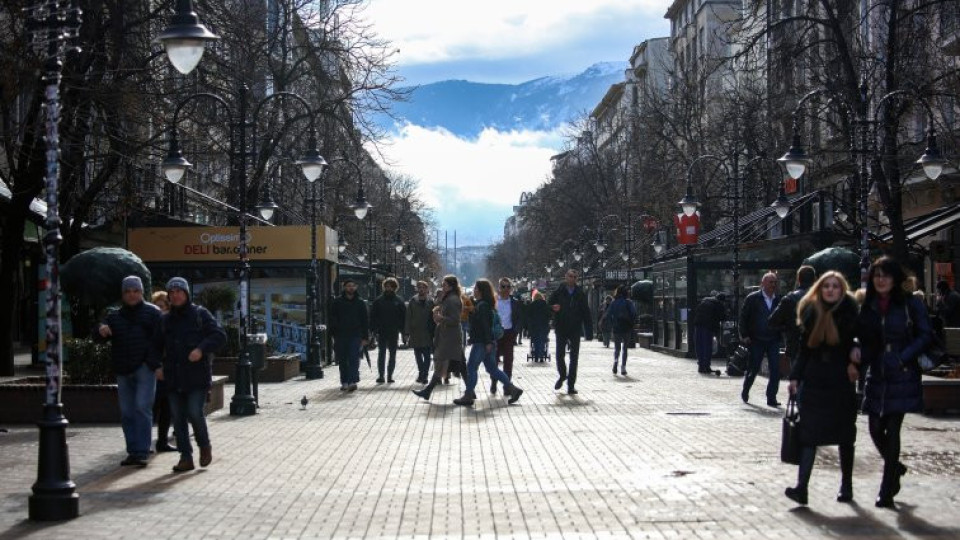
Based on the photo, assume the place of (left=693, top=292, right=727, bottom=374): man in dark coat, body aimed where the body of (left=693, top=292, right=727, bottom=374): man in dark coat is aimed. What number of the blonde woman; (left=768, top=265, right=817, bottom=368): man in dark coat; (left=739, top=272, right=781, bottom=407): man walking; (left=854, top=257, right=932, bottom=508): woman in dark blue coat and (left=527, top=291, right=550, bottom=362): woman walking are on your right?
4

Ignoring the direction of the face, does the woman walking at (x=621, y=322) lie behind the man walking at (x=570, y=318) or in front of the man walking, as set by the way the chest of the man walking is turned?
behind

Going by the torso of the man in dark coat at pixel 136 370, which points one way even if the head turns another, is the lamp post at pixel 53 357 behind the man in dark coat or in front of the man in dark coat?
in front

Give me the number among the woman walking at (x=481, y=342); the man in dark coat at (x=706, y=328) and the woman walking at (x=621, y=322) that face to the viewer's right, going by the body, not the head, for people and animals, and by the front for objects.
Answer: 1

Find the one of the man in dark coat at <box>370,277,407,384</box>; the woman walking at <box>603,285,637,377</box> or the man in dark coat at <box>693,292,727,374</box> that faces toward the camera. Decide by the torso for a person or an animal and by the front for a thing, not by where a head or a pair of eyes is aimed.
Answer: the man in dark coat at <box>370,277,407,384</box>

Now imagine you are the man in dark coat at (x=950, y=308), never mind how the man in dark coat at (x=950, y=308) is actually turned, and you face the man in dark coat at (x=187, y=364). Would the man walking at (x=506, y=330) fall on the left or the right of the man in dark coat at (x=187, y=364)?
right

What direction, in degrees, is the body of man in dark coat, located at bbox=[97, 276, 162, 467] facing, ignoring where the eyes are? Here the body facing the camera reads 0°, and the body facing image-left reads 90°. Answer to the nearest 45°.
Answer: approximately 0°

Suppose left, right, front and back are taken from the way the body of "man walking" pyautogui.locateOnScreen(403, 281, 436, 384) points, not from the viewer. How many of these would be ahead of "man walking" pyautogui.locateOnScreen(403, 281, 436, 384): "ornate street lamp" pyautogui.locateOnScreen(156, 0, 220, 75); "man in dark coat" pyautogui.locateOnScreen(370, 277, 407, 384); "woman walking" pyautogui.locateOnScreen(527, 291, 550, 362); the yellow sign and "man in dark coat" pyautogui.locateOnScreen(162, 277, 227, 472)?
2

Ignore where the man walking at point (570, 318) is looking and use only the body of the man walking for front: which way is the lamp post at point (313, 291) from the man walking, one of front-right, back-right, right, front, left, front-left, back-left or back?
back-right

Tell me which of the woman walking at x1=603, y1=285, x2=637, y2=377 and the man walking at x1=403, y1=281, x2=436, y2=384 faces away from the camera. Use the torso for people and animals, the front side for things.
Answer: the woman walking

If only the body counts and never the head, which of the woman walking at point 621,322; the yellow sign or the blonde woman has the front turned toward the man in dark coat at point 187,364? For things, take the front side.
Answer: the yellow sign

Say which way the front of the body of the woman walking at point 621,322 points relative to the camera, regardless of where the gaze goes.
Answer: away from the camera
